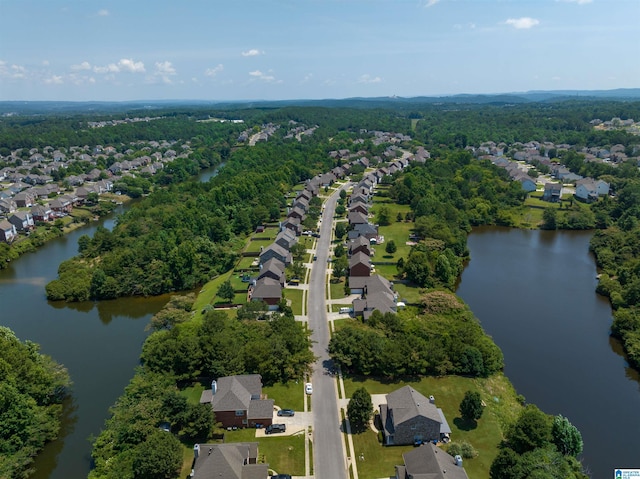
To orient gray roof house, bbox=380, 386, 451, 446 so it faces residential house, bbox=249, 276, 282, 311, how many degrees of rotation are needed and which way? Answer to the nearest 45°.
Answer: approximately 45° to its right

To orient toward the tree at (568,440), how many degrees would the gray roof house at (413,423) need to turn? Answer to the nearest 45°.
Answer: approximately 180°

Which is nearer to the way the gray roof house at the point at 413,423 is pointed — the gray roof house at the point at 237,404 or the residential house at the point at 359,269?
the gray roof house at the point at 237,404

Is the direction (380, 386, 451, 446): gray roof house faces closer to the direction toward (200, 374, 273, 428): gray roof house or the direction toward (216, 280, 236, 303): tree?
the (200, 374, 273, 428): gray roof house

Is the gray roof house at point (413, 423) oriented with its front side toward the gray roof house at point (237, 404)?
yes

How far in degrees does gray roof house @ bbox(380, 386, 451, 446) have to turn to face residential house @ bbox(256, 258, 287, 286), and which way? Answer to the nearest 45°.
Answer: approximately 45° to its right

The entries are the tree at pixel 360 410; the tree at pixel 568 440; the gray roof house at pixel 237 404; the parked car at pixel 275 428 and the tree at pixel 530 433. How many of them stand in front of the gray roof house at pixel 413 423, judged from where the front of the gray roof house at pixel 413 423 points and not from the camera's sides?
3

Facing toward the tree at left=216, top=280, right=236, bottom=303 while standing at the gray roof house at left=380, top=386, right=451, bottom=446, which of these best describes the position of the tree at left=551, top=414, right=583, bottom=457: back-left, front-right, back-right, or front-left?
back-right

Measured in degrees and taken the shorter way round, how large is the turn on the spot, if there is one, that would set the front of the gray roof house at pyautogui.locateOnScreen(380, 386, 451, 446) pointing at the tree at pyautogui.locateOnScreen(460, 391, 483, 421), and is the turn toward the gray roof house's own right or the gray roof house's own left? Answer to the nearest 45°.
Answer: approximately 135° to the gray roof house's own right

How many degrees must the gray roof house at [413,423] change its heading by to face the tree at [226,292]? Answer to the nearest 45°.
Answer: approximately 45° to its right

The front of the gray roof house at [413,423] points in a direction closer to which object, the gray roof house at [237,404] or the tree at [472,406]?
the gray roof house at [237,404]

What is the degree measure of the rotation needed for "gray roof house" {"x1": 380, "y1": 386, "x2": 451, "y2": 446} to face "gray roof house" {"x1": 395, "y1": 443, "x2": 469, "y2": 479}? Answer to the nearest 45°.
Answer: approximately 90° to its left

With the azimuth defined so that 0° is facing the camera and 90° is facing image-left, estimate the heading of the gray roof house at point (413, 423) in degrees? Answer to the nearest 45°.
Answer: approximately 90°

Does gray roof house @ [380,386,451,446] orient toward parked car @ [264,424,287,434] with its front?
yes
